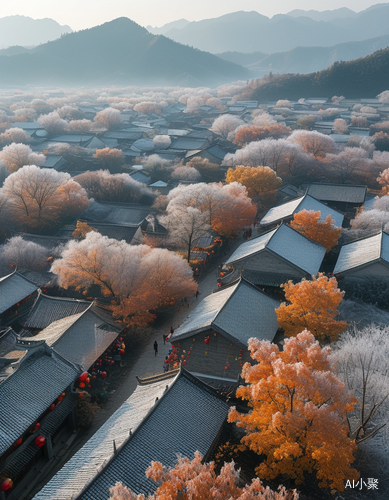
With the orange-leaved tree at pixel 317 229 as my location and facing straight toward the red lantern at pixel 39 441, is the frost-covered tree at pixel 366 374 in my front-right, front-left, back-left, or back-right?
front-left

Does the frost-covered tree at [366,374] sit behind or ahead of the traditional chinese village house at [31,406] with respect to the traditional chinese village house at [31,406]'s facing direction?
ahead

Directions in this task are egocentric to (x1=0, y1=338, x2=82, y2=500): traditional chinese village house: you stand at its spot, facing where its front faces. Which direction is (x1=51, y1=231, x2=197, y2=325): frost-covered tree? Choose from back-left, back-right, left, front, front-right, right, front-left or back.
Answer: left

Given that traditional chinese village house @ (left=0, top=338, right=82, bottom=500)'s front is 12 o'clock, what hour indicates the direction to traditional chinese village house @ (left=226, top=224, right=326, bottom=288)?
traditional chinese village house @ (left=226, top=224, right=326, bottom=288) is roughly at 10 o'clock from traditional chinese village house @ (left=0, top=338, right=82, bottom=500).

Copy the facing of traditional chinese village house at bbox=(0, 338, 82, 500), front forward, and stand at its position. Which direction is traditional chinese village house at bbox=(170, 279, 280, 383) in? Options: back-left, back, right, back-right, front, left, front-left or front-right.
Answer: front-left

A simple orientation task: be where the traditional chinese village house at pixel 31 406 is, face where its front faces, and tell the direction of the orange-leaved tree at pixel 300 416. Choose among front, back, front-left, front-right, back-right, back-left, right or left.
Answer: front

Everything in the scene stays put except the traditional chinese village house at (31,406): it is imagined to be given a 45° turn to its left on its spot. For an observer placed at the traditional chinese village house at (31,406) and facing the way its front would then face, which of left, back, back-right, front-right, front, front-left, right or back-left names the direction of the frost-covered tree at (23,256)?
left

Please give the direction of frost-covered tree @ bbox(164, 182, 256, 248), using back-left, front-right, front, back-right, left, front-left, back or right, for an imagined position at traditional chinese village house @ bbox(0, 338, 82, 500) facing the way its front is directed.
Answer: left

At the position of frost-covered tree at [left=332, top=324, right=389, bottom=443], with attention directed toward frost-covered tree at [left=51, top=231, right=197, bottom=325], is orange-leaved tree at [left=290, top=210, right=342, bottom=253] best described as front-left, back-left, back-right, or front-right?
front-right

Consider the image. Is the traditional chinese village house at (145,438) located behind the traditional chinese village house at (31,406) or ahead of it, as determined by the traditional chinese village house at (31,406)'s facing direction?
ahead

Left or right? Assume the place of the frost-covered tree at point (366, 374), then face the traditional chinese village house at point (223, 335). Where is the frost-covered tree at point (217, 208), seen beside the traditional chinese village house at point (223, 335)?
right

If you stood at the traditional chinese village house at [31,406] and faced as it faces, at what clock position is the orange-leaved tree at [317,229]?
The orange-leaved tree is roughly at 10 o'clock from the traditional chinese village house.

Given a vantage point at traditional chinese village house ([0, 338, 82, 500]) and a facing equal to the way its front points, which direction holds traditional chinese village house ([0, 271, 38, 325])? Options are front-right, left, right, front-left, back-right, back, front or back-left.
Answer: back-left

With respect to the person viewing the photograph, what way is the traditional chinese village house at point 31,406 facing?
facing the viewer and to the right of the viewer

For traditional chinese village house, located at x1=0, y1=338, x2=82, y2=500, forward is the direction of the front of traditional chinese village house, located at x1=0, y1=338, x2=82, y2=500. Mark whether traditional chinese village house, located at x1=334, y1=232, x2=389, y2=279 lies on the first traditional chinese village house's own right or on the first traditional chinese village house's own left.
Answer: on the first traditional chinese village house's own left

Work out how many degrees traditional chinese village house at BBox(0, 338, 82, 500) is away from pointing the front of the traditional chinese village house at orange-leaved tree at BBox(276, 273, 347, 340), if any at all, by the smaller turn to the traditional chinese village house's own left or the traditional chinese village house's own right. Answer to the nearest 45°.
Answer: approximately 45° to the traditional chinese village house's own left
